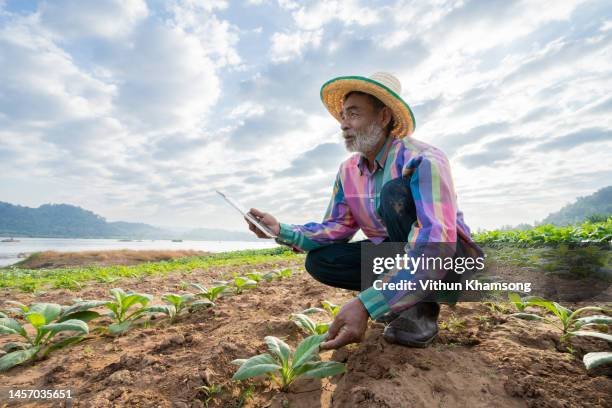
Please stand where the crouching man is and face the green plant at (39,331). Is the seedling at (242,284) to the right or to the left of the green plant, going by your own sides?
right

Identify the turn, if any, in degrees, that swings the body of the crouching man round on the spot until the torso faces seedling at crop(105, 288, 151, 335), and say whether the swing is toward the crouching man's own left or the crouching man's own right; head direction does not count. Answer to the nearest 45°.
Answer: approximately 45° to the crouching man's own right

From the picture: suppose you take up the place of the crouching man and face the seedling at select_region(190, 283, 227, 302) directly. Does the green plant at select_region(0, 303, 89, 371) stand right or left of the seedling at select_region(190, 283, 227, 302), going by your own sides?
left

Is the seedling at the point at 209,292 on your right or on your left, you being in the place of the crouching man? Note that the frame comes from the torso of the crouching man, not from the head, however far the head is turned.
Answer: on your right

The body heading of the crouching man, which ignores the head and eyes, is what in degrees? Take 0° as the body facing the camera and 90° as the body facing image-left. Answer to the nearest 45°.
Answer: approximately 45°

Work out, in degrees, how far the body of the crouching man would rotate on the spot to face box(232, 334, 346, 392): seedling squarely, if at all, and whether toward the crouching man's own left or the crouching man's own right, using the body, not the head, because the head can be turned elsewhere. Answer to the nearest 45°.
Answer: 0° — they already face it

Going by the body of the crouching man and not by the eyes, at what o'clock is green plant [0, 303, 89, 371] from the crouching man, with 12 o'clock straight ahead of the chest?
The green plant is roughly at 1 o'clock from the crouching man.

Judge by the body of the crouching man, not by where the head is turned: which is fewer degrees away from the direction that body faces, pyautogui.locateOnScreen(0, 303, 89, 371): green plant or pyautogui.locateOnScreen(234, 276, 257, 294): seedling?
the green plant

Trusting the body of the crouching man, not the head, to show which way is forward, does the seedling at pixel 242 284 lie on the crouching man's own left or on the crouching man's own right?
on the crouching man's own right
